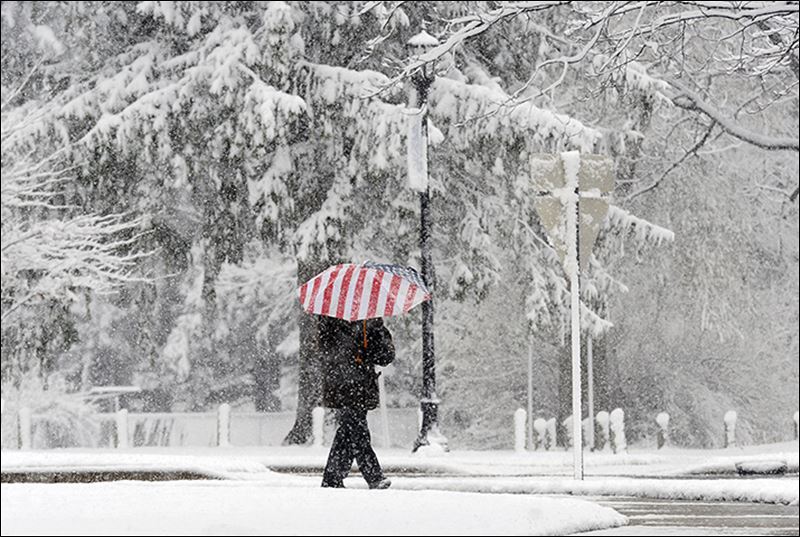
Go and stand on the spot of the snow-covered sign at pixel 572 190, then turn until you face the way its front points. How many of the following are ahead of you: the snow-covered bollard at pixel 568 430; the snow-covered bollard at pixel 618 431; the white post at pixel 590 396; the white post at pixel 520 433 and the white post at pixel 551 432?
5

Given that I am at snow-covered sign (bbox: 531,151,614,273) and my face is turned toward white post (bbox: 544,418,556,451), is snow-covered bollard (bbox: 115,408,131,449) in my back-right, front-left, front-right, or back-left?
front-left

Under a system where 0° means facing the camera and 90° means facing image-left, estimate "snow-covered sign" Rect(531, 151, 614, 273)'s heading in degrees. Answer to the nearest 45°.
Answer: approximately 180°

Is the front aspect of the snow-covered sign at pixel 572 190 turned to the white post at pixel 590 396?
yes

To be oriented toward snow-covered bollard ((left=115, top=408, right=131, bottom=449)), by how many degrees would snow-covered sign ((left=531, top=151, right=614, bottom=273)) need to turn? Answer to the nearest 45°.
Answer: approximately 45° to its left

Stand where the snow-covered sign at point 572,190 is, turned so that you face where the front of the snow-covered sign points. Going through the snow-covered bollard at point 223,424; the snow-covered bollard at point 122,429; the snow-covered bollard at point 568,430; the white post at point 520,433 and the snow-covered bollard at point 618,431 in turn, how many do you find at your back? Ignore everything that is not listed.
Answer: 0

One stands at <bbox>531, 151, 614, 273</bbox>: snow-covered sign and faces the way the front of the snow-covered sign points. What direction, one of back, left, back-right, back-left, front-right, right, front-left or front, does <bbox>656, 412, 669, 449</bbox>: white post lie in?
front

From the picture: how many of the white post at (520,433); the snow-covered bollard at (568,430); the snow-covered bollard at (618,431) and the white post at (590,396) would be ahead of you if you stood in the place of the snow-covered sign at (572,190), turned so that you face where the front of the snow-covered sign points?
4

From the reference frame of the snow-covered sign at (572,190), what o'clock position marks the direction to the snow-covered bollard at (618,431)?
The snow-covered bollard is roughly at 12 o'clock from the snow-covered sign.

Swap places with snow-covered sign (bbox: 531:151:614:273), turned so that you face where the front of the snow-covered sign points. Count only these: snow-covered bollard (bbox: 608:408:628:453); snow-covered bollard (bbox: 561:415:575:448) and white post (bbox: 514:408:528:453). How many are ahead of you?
3

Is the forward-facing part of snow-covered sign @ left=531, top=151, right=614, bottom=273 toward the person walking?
no

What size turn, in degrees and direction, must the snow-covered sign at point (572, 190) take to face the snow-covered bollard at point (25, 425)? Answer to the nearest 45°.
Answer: approximately 45° to its left

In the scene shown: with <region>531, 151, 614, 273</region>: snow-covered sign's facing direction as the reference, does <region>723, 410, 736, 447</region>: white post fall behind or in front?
in front

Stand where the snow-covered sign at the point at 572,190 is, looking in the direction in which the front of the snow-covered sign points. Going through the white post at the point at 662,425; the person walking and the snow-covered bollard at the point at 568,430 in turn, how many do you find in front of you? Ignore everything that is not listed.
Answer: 2

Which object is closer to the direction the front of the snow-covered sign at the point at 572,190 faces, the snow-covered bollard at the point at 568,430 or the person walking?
the snow-covered bollard

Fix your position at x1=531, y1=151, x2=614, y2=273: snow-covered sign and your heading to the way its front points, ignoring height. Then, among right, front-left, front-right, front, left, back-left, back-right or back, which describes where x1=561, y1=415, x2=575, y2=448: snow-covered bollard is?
front

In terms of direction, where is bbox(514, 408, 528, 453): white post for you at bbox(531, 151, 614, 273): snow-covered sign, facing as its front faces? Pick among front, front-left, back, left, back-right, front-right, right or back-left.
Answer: front
